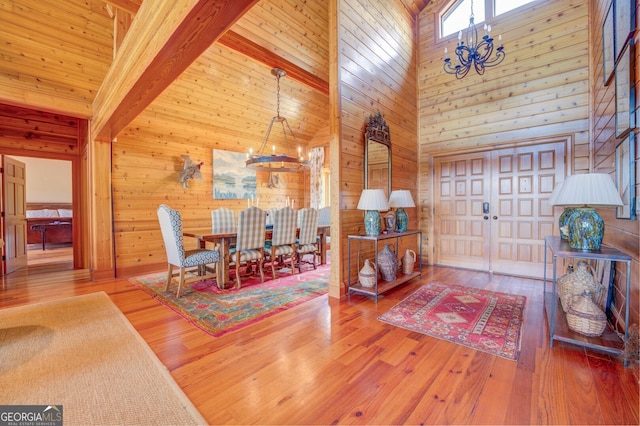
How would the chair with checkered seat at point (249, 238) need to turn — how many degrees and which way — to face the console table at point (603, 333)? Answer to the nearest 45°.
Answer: approximately 180°

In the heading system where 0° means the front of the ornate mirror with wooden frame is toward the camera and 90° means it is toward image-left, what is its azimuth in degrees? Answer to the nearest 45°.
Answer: approximately 315°

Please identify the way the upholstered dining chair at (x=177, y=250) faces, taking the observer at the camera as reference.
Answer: facing away from the viewer and to the right of the viewer

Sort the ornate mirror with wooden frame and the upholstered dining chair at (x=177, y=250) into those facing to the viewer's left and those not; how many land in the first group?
0

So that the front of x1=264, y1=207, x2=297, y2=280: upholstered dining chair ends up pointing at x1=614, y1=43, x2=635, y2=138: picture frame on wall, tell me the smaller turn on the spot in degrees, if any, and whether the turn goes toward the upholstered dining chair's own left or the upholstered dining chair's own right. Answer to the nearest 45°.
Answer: approximately 180°

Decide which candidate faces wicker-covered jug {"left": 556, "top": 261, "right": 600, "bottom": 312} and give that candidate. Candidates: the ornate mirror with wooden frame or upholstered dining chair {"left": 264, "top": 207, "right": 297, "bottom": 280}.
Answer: the ornate mirror with wooden frame

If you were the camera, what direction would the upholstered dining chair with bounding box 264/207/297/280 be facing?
facing away from the viewer and to the left of the viewer

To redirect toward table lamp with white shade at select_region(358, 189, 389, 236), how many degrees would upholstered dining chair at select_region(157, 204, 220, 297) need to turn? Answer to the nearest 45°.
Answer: approximately 90° to its right

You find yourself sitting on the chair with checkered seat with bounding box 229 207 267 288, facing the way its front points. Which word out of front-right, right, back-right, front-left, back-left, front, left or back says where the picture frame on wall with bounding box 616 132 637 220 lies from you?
back

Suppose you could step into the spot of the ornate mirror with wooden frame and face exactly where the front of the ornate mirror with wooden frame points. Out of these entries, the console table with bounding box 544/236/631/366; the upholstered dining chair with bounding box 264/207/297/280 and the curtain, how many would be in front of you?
1

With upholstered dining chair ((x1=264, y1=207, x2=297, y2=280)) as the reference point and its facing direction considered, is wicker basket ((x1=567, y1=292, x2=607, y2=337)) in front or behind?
behind

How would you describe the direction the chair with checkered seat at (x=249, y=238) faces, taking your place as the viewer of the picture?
facing away from the viewer and to the left of the viewer

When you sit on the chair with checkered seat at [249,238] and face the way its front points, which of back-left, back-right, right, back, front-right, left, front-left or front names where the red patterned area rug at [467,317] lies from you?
back

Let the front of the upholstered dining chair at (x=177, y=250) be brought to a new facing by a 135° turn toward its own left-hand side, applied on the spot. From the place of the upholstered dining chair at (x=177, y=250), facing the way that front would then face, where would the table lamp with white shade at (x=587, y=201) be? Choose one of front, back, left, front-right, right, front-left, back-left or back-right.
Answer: back-left

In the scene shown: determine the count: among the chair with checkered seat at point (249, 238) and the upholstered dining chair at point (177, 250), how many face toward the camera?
0

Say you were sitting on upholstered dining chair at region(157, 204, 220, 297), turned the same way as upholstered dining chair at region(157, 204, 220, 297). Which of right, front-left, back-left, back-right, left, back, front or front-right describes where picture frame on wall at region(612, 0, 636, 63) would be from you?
right
